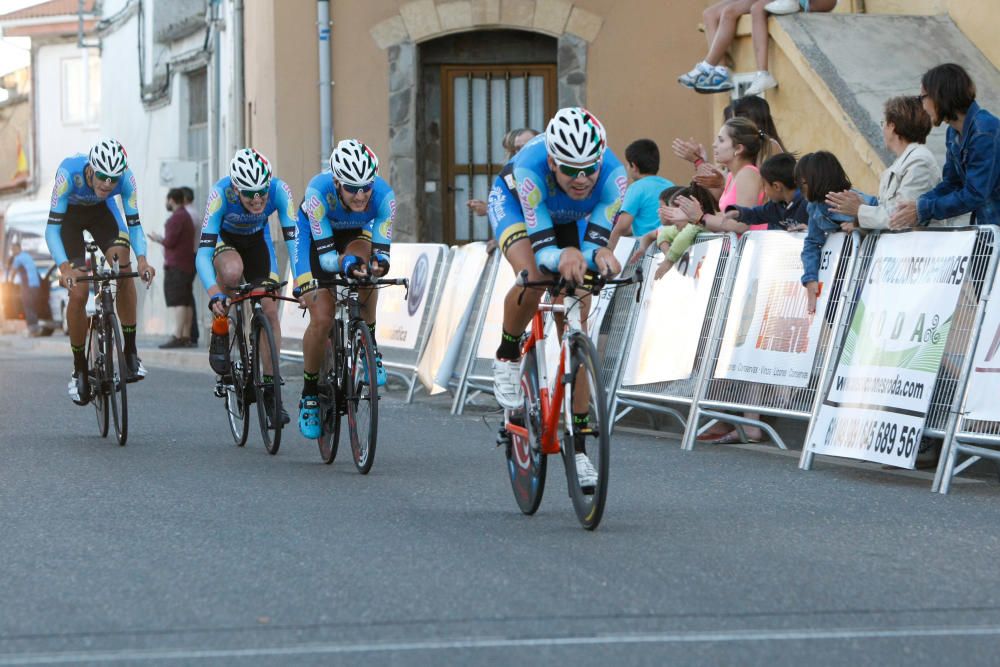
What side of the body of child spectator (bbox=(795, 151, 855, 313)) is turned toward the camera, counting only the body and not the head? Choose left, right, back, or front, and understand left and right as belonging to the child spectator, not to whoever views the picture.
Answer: left

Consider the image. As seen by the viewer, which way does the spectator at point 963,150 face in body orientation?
to the viewer's left

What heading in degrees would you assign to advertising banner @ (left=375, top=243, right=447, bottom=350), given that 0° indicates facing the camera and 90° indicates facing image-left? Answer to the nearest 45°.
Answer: approximately 45°

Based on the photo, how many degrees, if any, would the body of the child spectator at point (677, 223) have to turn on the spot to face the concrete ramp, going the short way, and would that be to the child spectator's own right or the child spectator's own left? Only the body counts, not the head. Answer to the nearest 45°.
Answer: approximately 135° to the child spectator's own right

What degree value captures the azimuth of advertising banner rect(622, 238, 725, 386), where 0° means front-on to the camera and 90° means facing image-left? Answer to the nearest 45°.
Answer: approximately 45°

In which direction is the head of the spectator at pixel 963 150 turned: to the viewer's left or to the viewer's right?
to the viewer's left

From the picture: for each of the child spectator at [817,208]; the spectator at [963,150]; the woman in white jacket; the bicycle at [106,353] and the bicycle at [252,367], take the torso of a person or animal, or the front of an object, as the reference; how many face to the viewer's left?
3

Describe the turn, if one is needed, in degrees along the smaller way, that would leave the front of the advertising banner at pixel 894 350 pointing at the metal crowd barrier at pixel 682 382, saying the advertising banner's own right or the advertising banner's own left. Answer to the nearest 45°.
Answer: approximately 90° to the advertising banner's own right

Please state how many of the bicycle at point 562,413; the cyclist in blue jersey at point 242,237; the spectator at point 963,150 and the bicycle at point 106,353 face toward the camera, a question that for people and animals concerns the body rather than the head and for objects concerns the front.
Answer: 3

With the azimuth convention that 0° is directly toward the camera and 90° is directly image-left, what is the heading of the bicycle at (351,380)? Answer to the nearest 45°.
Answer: approximately 0°

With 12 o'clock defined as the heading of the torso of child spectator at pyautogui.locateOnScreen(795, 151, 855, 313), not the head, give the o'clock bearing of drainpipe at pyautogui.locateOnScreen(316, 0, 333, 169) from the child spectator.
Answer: The drainpipe is roughly at 2 o'clock from the child spectator.

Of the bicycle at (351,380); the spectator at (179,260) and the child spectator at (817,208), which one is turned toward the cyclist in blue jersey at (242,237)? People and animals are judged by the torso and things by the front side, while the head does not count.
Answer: the child spectator

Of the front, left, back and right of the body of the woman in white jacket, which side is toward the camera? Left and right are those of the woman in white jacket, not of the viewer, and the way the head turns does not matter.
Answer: left

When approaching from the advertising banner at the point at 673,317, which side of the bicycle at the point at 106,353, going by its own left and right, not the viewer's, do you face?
left

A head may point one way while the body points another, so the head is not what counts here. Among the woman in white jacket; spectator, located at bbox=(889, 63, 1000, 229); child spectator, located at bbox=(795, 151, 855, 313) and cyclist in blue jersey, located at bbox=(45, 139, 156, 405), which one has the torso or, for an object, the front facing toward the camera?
the cyclist in blue jersey
